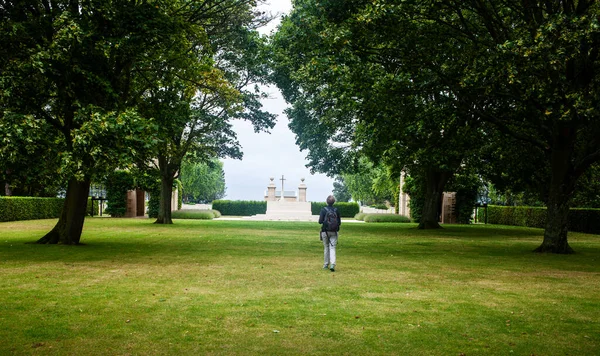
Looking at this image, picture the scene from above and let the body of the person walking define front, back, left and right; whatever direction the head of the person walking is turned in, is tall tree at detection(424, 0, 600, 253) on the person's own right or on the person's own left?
on the person's own right

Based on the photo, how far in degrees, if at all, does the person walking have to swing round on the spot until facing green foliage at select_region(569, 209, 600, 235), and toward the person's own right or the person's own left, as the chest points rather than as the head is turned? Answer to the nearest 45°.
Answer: approximately 45° to the person's own right

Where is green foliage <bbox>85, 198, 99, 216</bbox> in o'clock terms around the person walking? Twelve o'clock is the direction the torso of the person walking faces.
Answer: The green foliage is roughly at 11 o'clock from the person walking.

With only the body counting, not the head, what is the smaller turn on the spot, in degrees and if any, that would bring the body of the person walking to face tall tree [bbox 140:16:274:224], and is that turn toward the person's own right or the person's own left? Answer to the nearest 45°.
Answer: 0° — they already face it

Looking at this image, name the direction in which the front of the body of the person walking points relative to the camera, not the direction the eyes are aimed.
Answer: away from the camera

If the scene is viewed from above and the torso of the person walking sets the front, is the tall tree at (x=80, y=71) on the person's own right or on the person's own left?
on the person's own left

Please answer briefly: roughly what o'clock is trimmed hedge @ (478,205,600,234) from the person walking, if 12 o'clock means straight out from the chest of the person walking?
The trimmed hedge is roughly at 1 o'clock from the person walking.

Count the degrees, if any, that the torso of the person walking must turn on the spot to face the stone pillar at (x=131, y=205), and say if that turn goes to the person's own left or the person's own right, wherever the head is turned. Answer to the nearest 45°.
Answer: approximately 45° to the person's own left

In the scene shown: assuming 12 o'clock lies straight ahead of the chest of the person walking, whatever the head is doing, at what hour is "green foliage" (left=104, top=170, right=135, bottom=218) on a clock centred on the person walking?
The green foliage is roughly at 11 o'clock from the person walking.

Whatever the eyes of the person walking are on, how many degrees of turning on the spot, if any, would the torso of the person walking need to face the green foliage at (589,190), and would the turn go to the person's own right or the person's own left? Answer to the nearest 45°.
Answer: approximately 45° to the person's own right

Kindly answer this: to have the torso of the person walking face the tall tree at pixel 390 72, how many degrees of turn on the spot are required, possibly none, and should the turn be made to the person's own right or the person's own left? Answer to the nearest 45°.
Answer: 0° — they already face it

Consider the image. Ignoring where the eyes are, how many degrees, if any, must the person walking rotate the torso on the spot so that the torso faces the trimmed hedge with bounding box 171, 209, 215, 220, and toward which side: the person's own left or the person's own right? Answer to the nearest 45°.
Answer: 0° — they already face it
